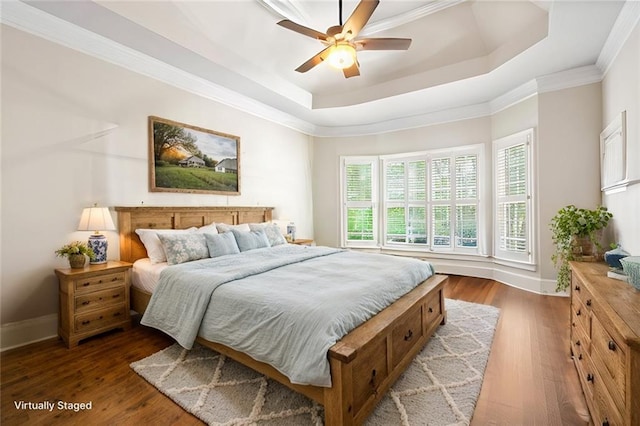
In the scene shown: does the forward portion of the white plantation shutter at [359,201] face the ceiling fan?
yes

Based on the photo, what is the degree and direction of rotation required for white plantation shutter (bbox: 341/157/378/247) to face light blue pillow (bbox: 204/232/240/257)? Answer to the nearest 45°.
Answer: approximately 45° to its right

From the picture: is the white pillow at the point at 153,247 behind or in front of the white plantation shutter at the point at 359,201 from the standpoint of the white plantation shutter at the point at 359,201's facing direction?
in front

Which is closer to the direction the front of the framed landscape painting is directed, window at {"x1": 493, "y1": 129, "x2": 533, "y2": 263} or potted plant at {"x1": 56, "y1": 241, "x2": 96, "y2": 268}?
the window

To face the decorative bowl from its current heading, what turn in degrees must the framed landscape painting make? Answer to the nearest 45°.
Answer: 0° — it already faces it

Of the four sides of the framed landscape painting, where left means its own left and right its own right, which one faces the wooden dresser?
front

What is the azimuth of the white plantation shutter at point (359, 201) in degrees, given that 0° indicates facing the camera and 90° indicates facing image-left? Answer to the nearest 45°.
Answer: approximately 0°

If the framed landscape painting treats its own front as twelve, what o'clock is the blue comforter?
The blue comforter is roughly at 1 o'clock from the framed landscape painting.

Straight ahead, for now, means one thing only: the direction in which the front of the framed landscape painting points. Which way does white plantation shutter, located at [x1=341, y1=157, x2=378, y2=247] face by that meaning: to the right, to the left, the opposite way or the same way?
to the right

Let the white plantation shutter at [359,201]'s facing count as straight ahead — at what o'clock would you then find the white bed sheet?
The white bed sheet is roughly at 1 o'clock from the white plantation shutter.

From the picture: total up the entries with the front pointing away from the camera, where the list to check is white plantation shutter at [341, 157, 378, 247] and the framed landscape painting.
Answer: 0

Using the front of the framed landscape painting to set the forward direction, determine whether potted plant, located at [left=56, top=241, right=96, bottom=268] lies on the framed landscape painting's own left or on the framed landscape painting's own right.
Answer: on the framed landscape painting's own right

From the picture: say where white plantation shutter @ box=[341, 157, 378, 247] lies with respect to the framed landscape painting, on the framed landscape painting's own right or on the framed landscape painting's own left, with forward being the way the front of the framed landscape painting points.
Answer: on the framed landscape painting's own left

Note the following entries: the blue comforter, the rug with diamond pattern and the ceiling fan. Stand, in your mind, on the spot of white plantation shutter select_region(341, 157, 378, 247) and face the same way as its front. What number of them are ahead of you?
3

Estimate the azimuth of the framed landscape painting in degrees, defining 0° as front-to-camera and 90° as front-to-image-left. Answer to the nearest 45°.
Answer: approximately 315°
